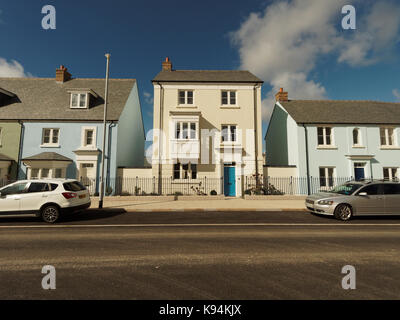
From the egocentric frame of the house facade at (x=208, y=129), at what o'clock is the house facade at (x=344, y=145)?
the house facade at (x=344, y=145) is roughly at 9 o'clock from the house facade at (x=208, y=129).

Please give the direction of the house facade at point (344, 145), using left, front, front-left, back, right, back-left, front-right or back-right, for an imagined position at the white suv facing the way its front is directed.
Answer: back-right

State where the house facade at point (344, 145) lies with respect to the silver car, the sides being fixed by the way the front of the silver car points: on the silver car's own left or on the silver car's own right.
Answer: on the silver car's own right

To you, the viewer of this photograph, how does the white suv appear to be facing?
facing away from the viewer and to the left of the viewer

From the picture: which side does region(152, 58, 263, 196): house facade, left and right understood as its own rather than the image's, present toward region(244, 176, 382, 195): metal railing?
left

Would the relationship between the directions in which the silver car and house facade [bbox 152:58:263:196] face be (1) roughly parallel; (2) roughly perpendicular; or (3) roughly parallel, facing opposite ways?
roughly perpendicular

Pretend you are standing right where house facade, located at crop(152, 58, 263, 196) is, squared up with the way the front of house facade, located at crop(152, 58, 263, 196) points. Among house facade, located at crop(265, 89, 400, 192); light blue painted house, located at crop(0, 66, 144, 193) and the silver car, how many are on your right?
1

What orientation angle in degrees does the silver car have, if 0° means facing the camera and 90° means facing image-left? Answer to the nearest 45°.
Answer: approximately 45°

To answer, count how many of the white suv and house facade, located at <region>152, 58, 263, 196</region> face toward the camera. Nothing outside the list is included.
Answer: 1

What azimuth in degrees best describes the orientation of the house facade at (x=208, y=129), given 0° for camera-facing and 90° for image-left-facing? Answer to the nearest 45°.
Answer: approximately 0°

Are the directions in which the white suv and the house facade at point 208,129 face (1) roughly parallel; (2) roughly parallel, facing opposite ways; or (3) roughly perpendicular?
roughly perpendicular
